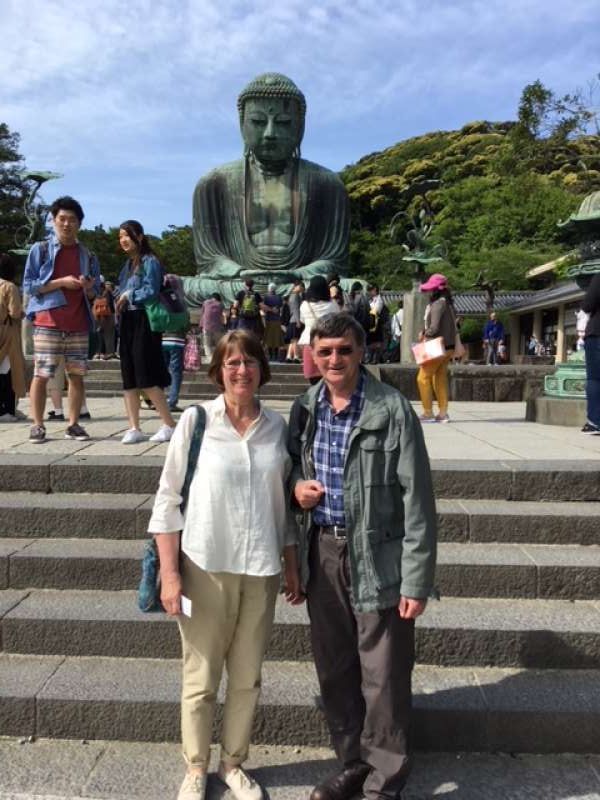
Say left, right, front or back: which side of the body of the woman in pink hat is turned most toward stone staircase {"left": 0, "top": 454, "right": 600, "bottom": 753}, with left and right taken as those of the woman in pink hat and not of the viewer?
left

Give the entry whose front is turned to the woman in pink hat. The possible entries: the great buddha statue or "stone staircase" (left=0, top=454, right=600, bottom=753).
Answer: the great buddha statue

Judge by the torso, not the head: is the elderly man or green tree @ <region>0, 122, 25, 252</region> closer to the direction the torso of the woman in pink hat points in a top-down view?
the green tree

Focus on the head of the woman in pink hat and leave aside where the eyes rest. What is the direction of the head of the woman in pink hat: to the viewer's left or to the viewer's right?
to the viewer's left

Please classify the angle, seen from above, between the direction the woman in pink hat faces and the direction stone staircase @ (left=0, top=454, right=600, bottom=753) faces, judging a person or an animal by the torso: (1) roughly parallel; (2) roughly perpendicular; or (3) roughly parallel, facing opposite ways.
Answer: roughly perpendicular

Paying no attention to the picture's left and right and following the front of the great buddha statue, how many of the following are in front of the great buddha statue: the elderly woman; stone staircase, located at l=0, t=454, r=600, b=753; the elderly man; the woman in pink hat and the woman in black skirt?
5

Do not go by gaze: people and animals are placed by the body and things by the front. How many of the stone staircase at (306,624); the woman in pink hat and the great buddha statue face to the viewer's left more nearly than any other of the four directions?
1

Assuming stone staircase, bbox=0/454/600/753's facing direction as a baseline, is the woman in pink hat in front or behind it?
behind

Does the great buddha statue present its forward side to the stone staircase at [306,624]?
yes

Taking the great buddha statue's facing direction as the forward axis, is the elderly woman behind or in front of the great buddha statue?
in front

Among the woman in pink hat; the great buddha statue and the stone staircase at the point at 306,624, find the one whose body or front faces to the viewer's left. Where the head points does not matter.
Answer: the woman in pink hat

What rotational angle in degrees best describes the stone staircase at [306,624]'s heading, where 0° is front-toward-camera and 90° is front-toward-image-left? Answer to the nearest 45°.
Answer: approximately 0°

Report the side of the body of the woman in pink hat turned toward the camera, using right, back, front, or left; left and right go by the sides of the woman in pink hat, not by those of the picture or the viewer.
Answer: left

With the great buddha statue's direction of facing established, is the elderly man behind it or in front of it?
in front

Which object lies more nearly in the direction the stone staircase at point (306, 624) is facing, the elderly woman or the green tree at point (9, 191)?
the elderly woman
